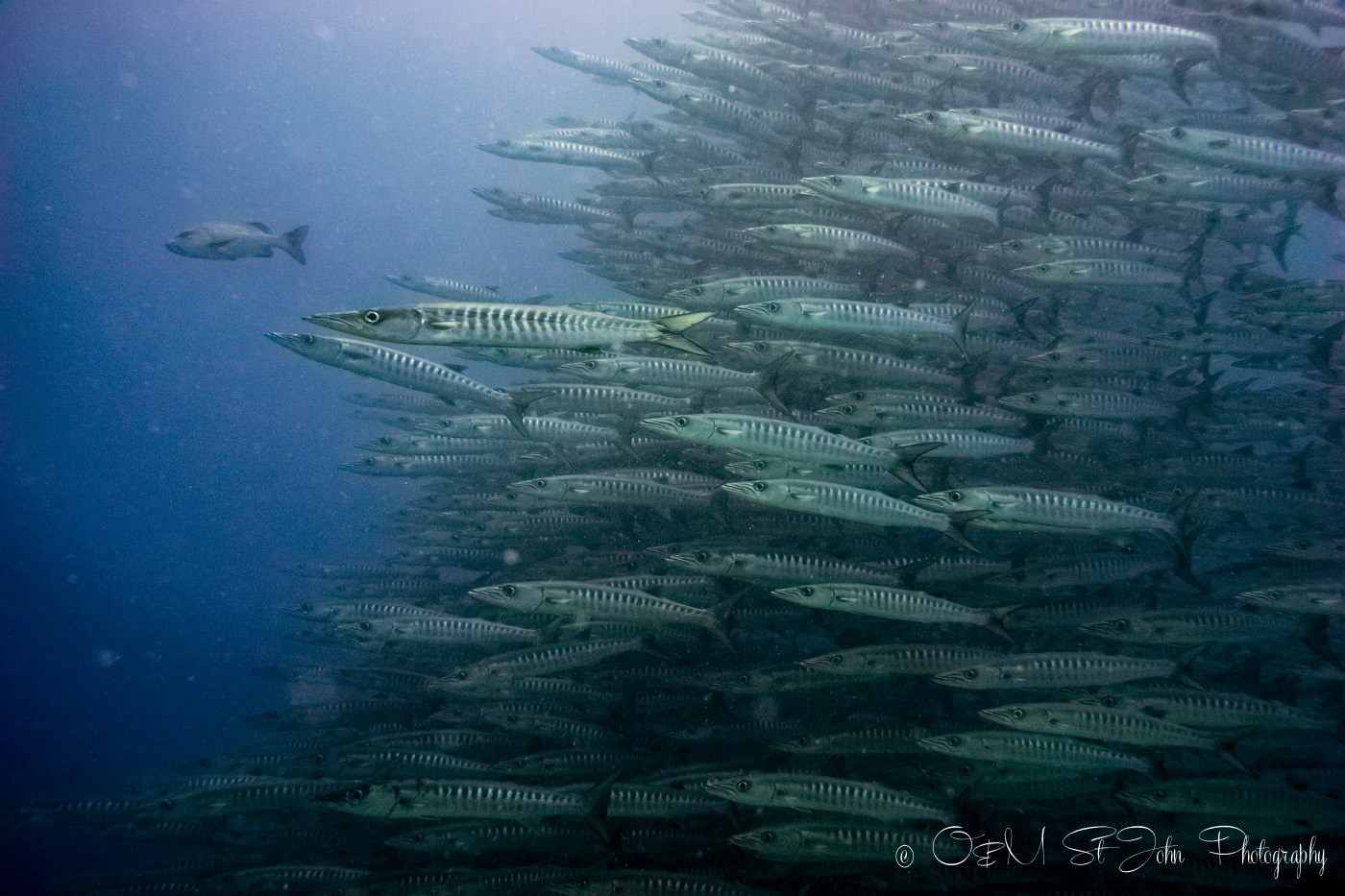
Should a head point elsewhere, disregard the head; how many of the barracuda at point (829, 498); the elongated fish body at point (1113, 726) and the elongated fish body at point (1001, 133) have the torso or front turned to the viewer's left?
3

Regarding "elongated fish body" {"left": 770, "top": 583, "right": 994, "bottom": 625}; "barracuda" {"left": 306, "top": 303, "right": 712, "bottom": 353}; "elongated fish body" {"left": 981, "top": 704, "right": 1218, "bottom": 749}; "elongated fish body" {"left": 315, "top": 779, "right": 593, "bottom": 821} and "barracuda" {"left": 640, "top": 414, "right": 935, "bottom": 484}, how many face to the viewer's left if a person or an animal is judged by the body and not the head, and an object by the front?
5

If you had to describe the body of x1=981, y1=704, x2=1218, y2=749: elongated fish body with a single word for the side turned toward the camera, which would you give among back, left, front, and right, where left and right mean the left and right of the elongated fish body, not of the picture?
left

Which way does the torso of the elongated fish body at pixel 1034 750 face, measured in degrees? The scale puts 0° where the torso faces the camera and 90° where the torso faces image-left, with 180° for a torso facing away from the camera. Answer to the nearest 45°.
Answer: approximately 90°

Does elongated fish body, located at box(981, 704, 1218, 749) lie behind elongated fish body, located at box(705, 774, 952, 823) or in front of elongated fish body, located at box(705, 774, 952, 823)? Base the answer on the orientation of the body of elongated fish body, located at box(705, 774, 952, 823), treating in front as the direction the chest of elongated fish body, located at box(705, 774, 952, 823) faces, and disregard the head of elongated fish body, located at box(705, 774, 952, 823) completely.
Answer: behind

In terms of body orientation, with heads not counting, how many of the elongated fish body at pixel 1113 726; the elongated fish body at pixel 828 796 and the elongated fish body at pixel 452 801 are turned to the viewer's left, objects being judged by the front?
3

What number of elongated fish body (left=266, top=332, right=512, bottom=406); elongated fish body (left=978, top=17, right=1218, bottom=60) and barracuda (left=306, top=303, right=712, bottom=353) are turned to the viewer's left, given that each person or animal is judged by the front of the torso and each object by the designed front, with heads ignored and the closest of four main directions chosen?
3

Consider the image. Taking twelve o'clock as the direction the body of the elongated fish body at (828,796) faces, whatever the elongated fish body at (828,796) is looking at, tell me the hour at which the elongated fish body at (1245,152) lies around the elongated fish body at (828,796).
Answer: the elongated fish body at (1245,152) is roughly at 6 o'clock from the elongated fish body at (828,796).

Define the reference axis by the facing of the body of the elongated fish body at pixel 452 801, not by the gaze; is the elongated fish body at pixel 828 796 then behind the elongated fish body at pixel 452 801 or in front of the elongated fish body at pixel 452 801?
behind

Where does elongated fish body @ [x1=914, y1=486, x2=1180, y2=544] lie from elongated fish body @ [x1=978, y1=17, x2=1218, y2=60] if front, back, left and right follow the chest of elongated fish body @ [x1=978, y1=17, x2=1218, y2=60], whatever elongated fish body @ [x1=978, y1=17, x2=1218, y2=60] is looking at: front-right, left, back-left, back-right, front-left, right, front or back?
left

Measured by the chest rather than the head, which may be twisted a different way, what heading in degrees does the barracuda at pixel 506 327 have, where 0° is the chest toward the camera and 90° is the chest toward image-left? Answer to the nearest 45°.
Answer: approximately 90°

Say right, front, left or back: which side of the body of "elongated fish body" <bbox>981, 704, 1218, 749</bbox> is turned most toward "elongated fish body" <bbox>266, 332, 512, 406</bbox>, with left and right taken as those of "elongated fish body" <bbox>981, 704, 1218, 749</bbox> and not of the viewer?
front

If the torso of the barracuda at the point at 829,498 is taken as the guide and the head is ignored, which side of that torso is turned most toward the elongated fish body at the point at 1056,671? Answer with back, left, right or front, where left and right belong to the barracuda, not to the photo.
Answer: back

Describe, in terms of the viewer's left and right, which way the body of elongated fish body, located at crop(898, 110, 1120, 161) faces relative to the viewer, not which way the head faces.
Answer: facing to the left of the viewer

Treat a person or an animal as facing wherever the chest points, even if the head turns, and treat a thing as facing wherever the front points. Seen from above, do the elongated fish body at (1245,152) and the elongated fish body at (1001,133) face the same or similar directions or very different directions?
same or similar directions

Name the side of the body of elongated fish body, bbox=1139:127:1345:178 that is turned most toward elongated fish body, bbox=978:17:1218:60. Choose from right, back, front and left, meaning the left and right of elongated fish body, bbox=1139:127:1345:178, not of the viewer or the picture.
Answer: front

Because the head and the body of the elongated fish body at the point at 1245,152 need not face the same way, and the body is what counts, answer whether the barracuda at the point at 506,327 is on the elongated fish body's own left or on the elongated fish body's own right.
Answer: on the elongated fish body's own left

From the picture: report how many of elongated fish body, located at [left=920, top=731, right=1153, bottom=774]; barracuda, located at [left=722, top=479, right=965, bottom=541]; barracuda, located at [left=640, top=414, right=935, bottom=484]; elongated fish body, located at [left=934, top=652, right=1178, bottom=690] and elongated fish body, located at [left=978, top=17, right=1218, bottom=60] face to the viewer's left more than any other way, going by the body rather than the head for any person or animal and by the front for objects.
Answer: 5
